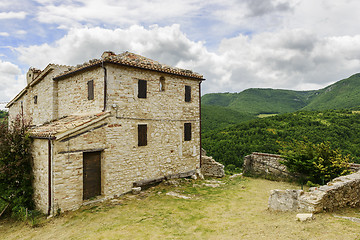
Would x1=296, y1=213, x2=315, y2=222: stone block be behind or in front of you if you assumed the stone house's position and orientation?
in front

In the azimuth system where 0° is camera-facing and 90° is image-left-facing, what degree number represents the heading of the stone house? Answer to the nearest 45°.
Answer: approximately 315°

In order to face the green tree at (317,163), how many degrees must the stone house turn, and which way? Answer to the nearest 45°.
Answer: approximately 45° to its left

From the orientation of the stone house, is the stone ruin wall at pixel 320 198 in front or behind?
in front

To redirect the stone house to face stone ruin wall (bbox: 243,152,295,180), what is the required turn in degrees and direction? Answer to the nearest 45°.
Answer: approximately 45° to its left
